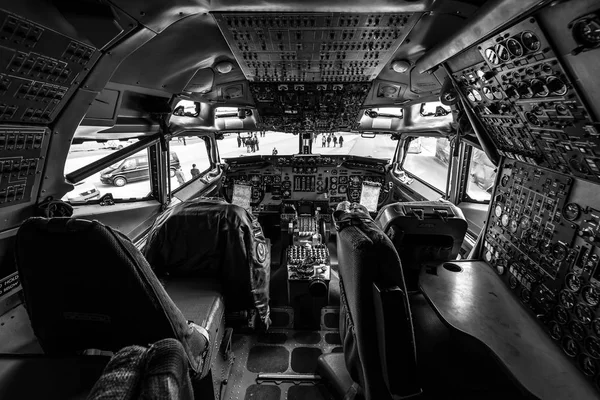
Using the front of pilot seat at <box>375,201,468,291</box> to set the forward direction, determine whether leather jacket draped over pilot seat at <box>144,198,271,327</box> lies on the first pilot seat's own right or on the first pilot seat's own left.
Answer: on the first pilot seat's own left

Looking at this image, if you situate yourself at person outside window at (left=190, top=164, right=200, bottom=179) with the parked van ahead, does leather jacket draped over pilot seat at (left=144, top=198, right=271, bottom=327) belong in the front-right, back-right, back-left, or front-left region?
back-left

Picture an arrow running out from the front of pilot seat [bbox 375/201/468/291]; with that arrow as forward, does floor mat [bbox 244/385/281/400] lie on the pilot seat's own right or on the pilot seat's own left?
on the pilot seat's own left

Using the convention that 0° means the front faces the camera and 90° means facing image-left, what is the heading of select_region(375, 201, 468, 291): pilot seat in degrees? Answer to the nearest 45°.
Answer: approximately 180°
